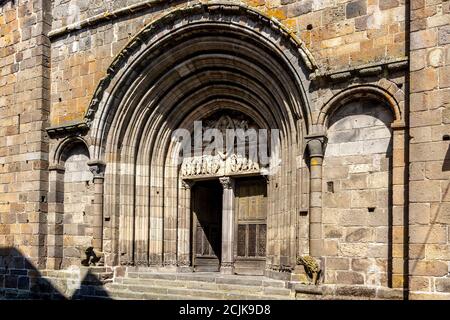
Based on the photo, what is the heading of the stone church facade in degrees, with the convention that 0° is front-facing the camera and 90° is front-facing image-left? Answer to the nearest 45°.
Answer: approximately 45°
